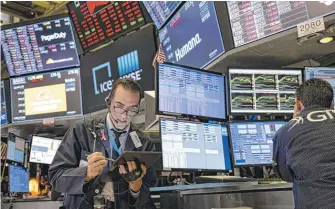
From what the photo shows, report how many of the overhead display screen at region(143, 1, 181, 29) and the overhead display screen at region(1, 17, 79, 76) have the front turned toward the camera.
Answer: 2

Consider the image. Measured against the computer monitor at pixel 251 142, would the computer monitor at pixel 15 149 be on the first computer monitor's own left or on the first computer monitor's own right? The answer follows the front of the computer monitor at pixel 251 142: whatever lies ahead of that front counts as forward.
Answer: on the first computer monitor's own right

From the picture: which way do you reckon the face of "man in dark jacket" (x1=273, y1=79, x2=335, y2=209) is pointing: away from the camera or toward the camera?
away from the camera

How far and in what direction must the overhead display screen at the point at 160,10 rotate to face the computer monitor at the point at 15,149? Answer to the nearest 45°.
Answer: approximately 90° to its right

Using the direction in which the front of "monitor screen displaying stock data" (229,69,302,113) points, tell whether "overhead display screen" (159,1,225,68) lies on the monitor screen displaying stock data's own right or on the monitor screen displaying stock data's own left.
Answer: on the monitor screen displaying stock data's own right
